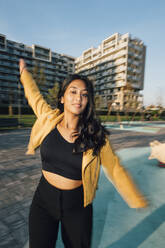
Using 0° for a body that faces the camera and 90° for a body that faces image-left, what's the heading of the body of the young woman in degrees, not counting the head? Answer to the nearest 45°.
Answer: approximately 0°
